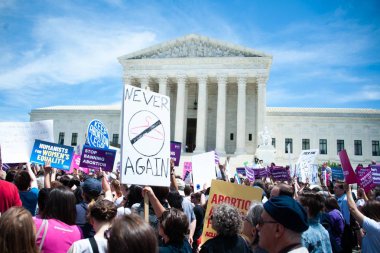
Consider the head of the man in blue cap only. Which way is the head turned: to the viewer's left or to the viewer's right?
to the viewer's left

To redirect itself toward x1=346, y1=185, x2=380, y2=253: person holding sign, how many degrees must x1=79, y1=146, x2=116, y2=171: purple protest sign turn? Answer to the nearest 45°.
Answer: approximately 45° to its left

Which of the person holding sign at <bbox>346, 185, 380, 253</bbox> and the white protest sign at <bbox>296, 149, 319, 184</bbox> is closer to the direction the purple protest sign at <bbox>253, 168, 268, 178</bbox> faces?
the person holding sign

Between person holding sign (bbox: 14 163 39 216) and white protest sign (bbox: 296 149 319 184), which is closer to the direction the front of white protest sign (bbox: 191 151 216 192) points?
the person holding sign

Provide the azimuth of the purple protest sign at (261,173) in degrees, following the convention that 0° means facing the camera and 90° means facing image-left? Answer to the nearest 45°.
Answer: approximately 0°

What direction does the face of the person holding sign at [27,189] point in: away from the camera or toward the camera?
away from the camera

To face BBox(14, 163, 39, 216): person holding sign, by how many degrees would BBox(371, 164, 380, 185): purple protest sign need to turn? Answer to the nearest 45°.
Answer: approximately 45° to its right
